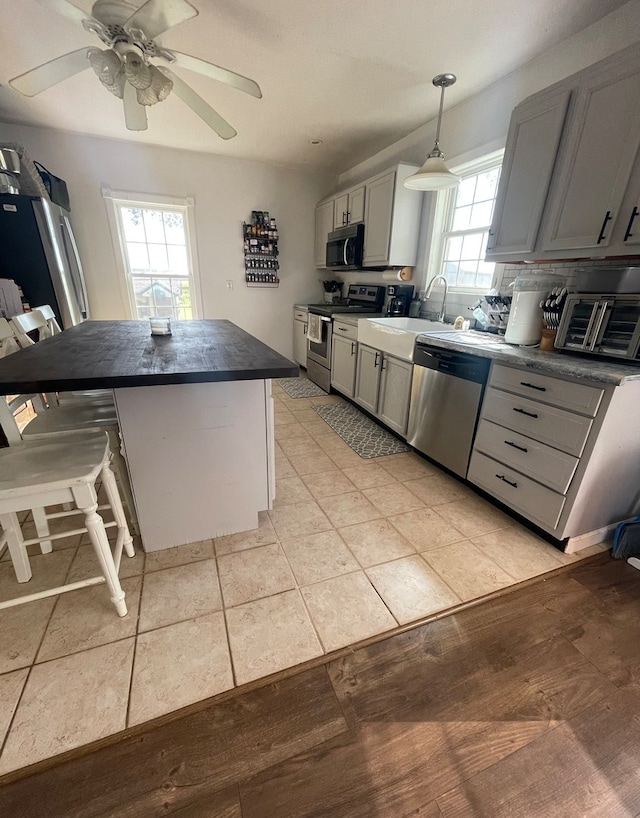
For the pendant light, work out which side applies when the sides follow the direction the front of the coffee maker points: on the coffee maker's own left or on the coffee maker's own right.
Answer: on the coffee maker's own left

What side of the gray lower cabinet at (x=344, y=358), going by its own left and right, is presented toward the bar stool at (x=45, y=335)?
front

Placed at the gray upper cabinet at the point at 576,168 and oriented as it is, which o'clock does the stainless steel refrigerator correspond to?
The stainless steel refrigerator is roughly at 1 o'clock from the gray upper cabinet.

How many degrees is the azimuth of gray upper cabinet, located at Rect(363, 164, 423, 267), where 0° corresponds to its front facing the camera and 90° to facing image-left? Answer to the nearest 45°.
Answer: approximately 45°

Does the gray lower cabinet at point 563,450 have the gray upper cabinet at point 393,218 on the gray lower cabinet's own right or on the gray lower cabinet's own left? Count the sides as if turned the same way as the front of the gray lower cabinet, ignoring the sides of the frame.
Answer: on the gray lower cabinet's own right

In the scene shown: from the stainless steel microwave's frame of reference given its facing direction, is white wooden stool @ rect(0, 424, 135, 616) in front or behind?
in front

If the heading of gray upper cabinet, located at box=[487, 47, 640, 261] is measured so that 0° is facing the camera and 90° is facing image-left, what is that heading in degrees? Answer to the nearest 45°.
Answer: approximately 45°

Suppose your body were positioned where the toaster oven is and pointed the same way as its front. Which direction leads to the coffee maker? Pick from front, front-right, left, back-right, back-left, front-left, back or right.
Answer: right

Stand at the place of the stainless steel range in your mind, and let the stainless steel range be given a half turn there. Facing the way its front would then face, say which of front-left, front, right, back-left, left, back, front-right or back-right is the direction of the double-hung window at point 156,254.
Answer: back-left

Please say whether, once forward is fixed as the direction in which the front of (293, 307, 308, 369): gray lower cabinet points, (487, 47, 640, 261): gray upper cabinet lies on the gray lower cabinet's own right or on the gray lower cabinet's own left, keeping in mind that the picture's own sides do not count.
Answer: on the gray lower cabinet's own left
